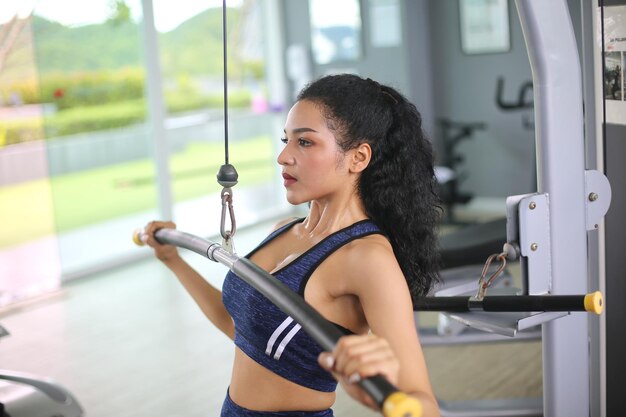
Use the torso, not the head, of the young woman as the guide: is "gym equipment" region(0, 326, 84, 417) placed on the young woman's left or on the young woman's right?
on the young woman's right

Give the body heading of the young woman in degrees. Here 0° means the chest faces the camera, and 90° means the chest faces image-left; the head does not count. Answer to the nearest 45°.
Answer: approximately 45°

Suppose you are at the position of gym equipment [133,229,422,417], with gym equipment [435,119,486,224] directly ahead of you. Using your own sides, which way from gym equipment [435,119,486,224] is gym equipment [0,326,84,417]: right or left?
left

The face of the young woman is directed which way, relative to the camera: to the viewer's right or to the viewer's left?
to the viewer's left
